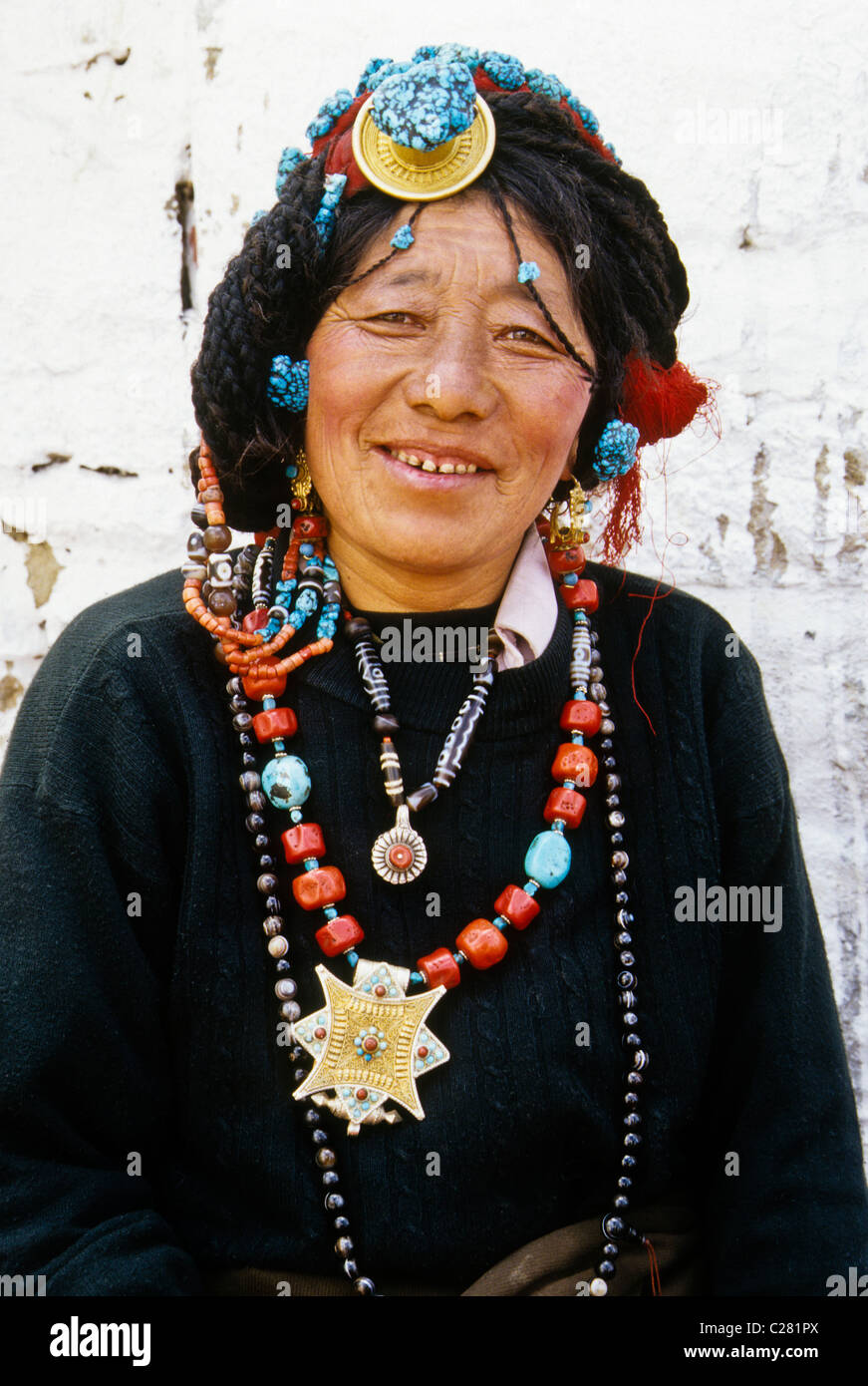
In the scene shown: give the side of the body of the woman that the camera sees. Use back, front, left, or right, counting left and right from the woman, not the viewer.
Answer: front
